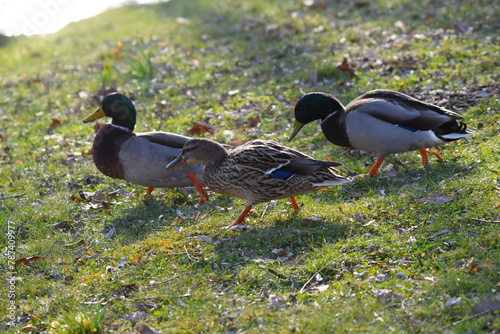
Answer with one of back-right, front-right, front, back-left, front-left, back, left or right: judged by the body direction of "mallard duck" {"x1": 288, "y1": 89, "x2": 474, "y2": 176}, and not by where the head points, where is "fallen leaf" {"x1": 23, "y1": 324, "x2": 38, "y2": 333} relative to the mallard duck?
front-left

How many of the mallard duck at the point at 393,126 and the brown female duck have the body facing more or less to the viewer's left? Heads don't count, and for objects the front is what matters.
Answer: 2

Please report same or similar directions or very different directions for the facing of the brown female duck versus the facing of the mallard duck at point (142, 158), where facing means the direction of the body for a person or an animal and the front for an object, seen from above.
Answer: same or similar directions

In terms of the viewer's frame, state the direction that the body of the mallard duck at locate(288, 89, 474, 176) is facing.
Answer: to the viewer's left

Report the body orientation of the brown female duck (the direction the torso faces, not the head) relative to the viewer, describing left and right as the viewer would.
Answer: facing to the left of the viewer

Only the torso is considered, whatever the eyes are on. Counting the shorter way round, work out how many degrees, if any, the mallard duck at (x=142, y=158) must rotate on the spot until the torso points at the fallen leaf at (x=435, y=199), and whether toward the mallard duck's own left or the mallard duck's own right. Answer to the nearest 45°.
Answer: approximately 135° to the mallard duck's own left

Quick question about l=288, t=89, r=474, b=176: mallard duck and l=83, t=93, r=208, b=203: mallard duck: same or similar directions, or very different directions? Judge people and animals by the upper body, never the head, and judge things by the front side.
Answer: same or similar directions

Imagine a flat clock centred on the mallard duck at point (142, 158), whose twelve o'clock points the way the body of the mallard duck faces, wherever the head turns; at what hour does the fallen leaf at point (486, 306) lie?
The fallen leaf is roughly at 8 o'clock from the mallard duck.

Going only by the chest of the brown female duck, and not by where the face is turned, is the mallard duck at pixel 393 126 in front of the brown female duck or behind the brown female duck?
behind

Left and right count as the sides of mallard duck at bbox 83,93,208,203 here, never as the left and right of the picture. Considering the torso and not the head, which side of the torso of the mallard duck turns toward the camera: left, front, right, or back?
left
